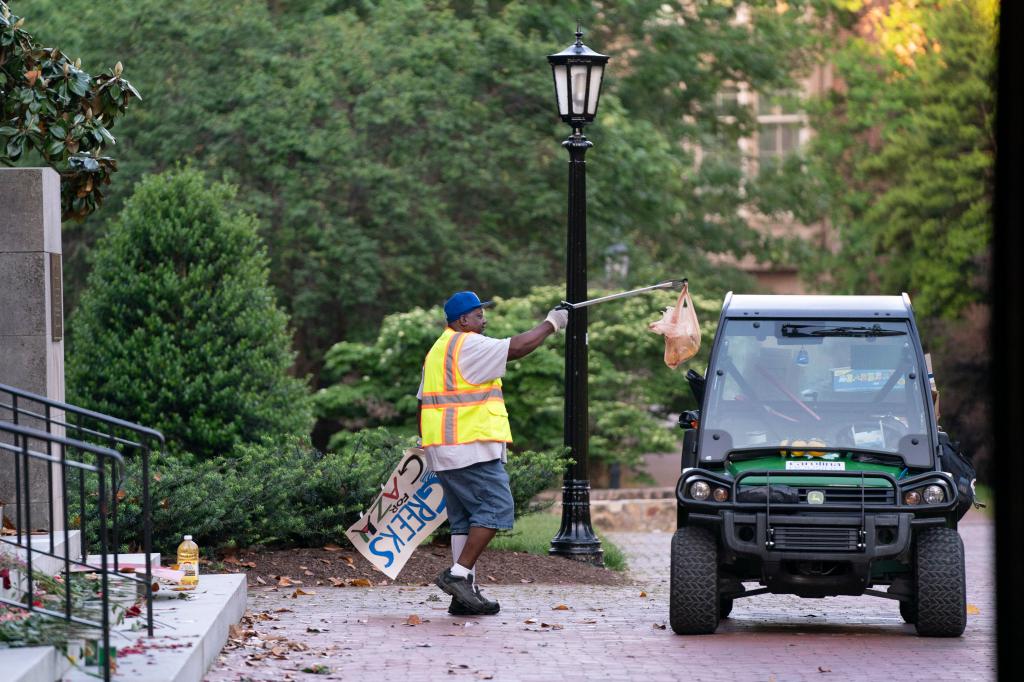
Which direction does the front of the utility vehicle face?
toward the camera

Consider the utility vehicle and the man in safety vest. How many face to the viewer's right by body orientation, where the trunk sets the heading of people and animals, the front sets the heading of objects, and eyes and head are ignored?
1

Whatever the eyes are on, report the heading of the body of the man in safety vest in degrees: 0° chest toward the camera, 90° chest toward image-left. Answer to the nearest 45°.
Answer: approximately 270°

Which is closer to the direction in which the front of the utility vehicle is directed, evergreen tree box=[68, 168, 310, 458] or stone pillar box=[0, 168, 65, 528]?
the stone pillar

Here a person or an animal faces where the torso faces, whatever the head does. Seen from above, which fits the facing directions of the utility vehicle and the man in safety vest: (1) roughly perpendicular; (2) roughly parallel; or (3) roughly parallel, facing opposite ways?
roughly perpendicular

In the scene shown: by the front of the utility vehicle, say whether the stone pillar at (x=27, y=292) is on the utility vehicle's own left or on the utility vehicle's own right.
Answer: on the utility vehicle's own right

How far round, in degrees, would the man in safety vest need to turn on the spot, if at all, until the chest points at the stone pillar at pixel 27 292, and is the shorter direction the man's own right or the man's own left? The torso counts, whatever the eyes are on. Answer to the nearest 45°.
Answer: approximately 180°

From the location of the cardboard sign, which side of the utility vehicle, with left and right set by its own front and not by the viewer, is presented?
right

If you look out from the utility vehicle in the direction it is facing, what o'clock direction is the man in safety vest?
The man in safety vest is roughly at 3 o'clock from the utility vehicle.

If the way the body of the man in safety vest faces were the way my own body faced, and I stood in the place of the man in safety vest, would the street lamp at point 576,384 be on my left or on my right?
on my left

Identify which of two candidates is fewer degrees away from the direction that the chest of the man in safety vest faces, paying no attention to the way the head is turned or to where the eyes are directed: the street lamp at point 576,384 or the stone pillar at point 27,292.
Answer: the street lamp
